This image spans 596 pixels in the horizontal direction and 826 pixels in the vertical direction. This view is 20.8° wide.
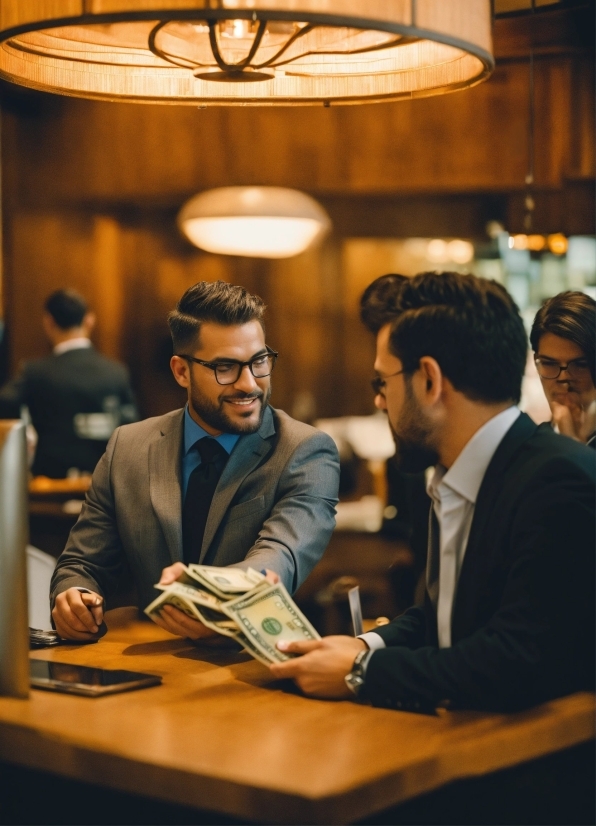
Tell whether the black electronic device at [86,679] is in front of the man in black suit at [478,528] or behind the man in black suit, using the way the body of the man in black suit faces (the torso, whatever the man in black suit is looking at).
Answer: in front

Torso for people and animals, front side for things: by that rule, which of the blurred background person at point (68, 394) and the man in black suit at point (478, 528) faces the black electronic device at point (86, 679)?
the man in black suit

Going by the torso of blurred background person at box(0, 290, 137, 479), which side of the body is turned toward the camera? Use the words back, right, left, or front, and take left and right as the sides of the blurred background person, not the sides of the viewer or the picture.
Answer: back

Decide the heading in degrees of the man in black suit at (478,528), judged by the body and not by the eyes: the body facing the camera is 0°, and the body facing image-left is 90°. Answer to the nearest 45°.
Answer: approximately 90°

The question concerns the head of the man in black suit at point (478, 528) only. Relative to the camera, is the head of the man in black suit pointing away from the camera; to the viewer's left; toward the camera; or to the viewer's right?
to the viewer's left

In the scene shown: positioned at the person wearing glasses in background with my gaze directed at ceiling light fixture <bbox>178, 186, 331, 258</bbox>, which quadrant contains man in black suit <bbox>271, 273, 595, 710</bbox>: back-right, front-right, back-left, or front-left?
back-left

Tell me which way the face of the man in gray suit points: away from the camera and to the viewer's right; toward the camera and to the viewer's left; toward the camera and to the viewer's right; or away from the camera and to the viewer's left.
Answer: toward the camera and to the viewer's right

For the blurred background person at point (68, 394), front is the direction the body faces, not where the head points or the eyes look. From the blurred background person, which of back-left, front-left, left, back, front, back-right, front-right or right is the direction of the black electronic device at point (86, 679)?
back

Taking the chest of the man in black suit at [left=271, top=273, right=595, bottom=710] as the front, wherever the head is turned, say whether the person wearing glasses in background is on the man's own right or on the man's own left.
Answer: on the man's own right

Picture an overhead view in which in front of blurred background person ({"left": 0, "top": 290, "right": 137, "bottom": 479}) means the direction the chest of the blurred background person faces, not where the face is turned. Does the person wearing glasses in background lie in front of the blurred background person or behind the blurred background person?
behind

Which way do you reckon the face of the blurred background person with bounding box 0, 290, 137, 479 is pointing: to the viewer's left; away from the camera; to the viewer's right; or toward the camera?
away from the camera

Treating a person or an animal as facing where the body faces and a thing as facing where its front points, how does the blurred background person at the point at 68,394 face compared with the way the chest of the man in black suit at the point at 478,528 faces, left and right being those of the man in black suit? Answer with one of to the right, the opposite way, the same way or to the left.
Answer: to the right

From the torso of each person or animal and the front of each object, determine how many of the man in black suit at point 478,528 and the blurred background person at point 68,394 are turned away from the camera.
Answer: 1

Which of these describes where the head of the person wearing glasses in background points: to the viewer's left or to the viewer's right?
to the viewer's left

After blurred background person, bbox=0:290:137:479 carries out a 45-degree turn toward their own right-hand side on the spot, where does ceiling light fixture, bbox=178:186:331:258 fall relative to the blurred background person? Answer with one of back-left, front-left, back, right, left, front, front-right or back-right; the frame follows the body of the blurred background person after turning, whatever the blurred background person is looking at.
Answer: front-right

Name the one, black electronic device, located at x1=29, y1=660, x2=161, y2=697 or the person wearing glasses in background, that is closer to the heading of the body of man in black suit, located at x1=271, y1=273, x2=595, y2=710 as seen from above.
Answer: the black electronic device
